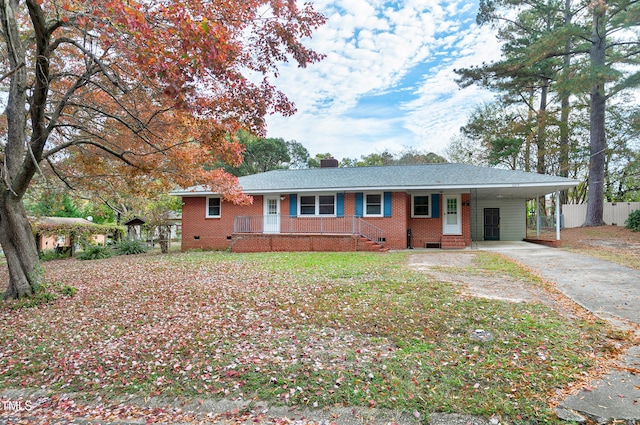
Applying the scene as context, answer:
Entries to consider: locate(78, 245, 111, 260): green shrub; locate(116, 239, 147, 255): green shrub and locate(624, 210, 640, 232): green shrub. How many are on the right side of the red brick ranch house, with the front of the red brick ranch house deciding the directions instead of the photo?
2

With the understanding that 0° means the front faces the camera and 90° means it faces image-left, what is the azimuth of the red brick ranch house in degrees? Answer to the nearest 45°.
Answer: approximately 0°

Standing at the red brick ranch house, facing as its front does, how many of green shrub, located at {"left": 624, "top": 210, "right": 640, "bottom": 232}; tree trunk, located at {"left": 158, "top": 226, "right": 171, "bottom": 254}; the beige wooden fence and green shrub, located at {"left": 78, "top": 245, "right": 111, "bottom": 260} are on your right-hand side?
2

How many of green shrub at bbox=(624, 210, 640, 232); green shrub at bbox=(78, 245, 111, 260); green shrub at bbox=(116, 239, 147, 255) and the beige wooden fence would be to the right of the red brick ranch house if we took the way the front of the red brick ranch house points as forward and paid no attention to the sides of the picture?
2

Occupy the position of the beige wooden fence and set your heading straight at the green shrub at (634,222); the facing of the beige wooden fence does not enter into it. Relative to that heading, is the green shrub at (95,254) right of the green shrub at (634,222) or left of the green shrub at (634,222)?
right

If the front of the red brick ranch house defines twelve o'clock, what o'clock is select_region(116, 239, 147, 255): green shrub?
The green shrub is roughly at 3 o'clock from the red brick ranch house.

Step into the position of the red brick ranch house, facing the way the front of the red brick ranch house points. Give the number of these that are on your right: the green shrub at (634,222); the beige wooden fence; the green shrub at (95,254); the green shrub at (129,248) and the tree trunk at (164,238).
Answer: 3

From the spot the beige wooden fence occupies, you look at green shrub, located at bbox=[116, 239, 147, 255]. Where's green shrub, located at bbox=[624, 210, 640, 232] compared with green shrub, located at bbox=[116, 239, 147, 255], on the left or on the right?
left

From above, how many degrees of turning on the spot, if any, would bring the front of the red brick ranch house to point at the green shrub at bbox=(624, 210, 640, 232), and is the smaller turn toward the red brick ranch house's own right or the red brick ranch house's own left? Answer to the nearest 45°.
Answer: approximately 90° to the red brick ranch house's own left

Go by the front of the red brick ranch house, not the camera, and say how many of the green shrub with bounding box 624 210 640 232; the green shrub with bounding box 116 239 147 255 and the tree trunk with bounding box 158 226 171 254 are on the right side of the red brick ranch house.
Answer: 2

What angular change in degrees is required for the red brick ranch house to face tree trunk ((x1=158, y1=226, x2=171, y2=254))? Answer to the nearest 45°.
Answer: approximately 90° to its right

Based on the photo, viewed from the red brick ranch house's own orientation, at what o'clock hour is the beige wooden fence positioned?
The beige wooden fence is roughly at 8 o'clock from the red brick ranch house.
